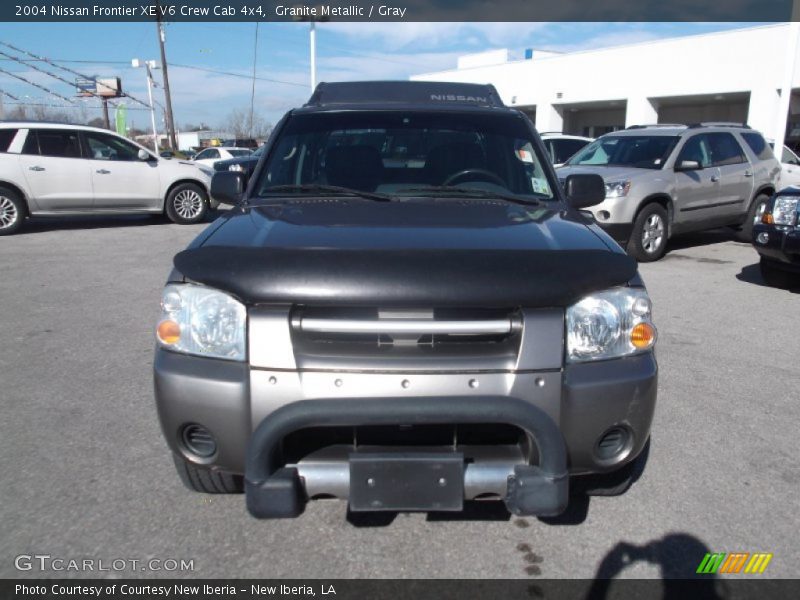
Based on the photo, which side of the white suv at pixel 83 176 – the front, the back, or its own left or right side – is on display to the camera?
right

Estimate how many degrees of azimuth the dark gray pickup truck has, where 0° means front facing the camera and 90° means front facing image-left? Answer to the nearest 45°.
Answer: approximately 0°

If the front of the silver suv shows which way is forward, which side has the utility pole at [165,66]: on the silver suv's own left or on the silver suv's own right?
on the silver suv's own right

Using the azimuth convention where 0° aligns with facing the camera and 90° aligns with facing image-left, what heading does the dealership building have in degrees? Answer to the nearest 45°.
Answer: approximately 45°

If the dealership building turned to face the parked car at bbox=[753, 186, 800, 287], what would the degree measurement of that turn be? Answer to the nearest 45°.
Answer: approximately 45° to its left

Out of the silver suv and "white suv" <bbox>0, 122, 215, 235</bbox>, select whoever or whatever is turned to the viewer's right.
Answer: the white suv

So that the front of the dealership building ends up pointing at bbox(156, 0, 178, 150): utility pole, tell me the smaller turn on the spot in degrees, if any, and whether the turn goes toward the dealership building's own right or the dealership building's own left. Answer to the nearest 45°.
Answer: approximately 45° to the dealership building's own right

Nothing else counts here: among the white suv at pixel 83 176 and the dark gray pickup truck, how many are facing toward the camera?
1

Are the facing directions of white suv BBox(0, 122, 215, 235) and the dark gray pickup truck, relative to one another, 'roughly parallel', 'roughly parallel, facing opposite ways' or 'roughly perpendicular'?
roughly perpendicular

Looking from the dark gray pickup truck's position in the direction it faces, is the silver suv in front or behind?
behind

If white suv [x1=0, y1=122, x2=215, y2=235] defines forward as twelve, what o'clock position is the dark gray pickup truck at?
The dark gray pickup truck is roughly at 3 o'clock from the white suv.

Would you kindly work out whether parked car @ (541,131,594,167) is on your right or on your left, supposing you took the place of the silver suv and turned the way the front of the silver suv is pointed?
on your right
